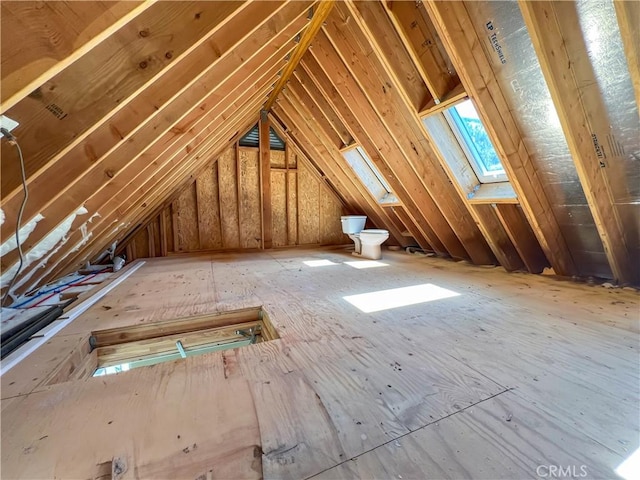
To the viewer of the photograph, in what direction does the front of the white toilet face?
facing the viewer and to the right of the viewer

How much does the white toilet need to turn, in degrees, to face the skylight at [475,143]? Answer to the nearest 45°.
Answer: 0° — it already faces it
